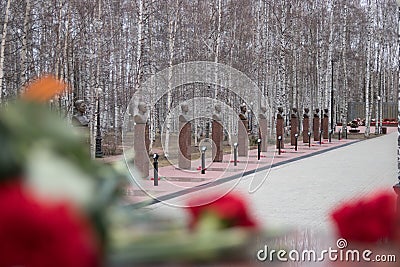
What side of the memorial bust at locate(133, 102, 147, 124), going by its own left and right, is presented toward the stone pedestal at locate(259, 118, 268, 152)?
left

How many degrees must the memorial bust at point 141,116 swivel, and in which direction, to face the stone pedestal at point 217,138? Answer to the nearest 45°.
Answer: approximately 90° to its left

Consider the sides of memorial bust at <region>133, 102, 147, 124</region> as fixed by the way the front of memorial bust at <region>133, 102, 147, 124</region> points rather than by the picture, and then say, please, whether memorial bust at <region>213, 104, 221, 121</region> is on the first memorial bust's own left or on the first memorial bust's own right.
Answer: on the first memorial bust's own left

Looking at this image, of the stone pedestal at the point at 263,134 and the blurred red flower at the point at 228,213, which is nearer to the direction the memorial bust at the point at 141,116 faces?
the blurred red flower

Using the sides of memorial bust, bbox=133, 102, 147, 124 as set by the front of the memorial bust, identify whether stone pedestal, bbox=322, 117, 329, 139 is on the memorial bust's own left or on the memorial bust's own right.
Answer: on the memorial bust's own left

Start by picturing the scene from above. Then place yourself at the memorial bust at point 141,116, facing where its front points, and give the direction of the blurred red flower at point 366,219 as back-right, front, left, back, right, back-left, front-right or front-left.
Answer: front-right

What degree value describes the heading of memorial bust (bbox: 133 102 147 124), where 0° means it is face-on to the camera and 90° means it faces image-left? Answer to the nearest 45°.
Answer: approximately 315°

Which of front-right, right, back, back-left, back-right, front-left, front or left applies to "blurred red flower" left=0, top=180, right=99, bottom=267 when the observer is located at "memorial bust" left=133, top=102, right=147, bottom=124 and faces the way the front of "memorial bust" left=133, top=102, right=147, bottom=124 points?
front-right

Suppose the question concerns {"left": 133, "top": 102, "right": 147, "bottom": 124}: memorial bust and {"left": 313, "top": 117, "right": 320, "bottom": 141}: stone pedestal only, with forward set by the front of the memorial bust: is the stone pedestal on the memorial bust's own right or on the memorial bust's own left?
on the memorial bust's own left
